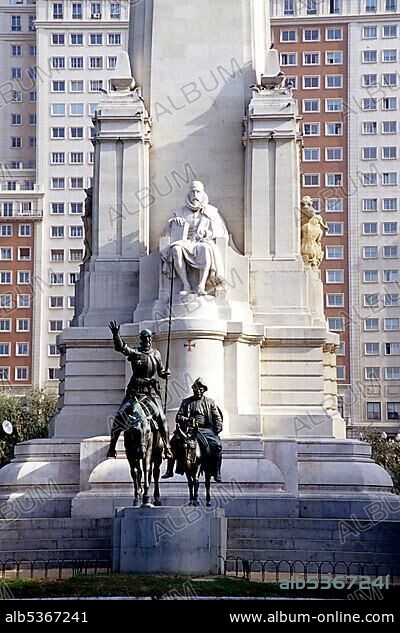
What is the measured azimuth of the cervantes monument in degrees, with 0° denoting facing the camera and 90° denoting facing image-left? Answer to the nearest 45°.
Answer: approximately 0°

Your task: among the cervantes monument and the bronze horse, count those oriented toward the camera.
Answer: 2

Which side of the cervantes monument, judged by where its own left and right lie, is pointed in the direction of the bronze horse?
front

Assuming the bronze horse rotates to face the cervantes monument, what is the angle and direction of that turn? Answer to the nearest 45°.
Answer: approximately 180°

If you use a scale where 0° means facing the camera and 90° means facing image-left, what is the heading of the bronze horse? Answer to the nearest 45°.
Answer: approximately 0°

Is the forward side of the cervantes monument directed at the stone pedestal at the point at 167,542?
yes
